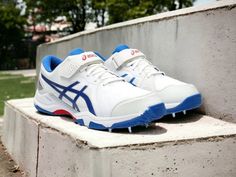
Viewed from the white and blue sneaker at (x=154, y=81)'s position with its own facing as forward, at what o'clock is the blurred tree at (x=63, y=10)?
The blurred tree is roughly at 7 o'clock from the white and blue sneaker.

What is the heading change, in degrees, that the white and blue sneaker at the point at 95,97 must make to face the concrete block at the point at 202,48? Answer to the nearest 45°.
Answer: approximately 90° to its left

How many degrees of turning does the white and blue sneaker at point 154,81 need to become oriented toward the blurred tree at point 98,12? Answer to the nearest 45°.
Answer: approximately 135° to its left

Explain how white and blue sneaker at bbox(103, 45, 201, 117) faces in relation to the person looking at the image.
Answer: facing the viewer and to the right of the viewer

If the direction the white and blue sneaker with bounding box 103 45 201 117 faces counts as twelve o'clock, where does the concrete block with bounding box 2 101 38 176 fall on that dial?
The concrete block is roughly at 5 o'clock from the white and blue sneaker.

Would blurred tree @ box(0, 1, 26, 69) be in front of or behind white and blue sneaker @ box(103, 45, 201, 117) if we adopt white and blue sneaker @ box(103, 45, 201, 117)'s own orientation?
behind

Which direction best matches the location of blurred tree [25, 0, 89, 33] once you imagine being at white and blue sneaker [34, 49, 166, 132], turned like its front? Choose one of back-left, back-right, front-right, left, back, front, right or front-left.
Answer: back-left
